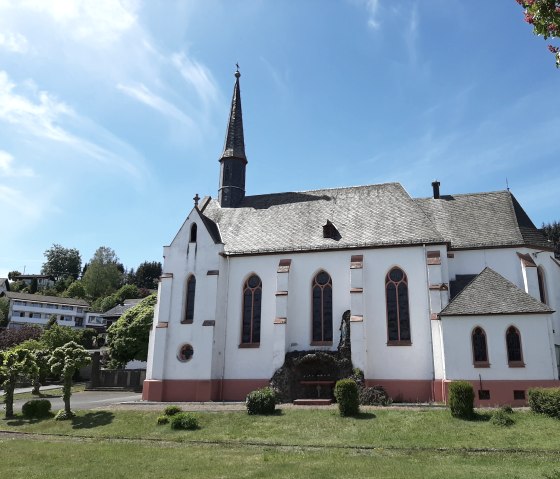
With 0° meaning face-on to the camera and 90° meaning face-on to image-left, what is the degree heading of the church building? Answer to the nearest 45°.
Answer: approximately 90°

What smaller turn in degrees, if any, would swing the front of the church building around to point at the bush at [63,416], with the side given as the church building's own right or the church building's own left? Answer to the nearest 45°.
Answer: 0° — it already faces it

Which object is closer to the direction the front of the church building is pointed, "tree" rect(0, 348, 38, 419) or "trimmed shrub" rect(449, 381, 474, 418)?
the tree

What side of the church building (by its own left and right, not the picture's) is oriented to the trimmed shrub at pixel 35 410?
front

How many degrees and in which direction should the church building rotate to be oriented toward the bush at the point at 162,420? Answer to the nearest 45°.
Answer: approximately 45° to its left

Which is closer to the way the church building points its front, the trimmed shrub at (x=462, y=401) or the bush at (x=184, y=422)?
the bush

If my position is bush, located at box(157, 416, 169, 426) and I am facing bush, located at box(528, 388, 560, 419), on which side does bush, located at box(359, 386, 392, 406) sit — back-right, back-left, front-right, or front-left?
front-left
